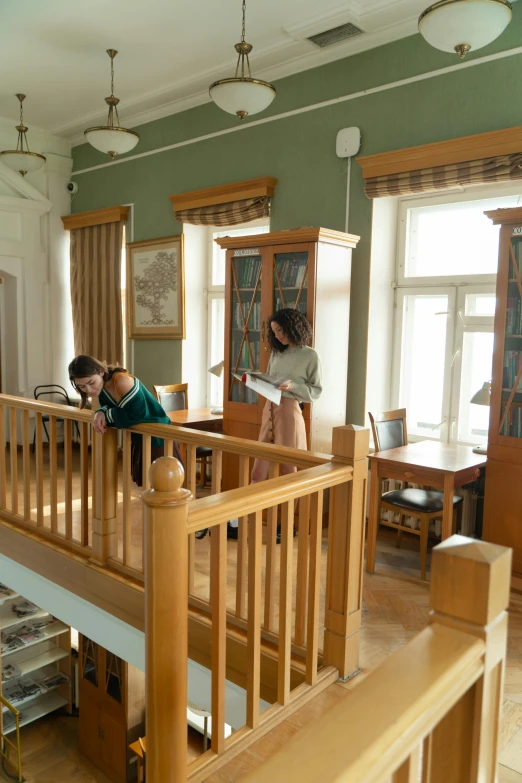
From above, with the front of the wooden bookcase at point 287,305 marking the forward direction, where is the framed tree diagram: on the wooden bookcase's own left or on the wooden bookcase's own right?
on the wooden bookcase's own right

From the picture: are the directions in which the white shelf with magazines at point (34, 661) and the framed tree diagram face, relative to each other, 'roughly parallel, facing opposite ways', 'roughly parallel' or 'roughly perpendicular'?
roughly perpendicular

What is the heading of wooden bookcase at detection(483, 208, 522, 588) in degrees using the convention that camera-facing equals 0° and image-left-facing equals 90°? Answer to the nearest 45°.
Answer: approximately 45°

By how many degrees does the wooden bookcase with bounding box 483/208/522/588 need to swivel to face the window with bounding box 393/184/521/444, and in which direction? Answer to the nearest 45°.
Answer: approximately 90° to its right

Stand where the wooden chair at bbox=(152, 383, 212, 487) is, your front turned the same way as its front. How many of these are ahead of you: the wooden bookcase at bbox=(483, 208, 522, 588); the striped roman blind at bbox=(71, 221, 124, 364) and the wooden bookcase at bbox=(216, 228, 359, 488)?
2

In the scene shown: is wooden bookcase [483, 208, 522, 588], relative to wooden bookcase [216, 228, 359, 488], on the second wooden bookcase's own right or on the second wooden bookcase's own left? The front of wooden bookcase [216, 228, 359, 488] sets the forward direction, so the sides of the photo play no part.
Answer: on the second wooden bookcase's own left
